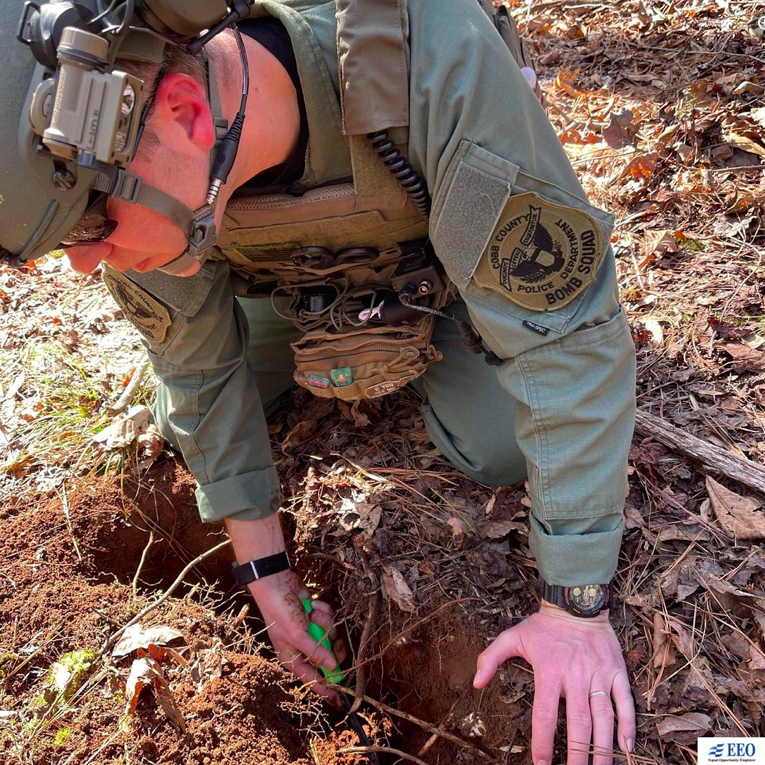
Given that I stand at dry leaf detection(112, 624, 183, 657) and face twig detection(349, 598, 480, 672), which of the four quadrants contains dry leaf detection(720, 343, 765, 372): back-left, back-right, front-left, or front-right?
front-left

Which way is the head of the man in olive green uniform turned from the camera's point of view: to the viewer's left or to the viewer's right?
to the viewer's left

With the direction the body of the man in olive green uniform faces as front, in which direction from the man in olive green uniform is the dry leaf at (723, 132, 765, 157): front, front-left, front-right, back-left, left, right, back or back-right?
back

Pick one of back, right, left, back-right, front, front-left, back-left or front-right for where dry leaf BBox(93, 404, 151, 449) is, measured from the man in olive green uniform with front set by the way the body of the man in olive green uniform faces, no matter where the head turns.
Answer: right

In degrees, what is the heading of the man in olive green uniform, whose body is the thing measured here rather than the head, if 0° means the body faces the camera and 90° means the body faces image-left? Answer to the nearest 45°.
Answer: approximately 45°

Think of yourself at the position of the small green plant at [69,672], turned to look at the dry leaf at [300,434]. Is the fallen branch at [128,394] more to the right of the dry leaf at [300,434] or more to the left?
left

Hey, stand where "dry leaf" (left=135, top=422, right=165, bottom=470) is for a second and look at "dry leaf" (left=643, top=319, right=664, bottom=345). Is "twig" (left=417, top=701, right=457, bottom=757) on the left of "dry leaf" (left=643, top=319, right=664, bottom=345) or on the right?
right

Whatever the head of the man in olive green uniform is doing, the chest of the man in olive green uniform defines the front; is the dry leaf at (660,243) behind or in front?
behind

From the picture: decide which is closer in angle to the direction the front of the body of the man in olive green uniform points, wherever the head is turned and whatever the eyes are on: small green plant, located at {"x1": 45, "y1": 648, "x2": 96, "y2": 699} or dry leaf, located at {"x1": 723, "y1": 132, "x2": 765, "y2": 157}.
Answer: the small green plant
